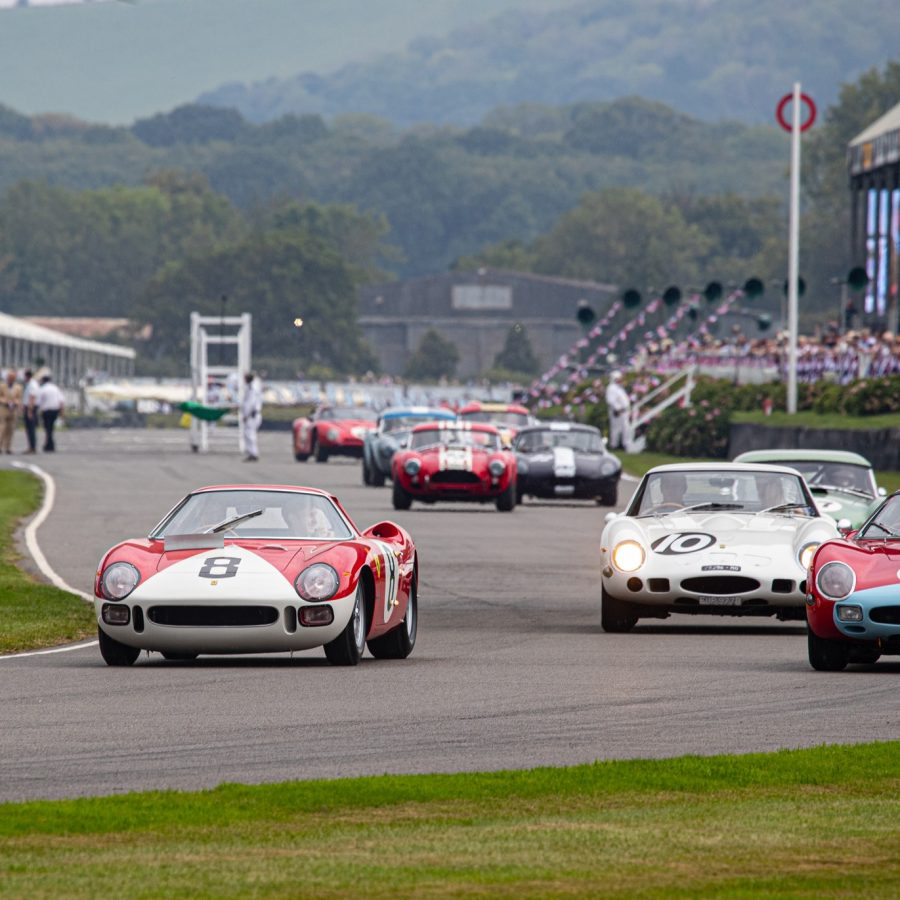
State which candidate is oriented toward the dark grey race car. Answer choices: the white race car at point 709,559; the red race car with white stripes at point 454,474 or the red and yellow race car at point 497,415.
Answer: the red and yellow race car

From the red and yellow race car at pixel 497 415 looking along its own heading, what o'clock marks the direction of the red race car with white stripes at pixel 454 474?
The red race car with white stripes is roughly at 12 o'clock from the red and yellow race car.

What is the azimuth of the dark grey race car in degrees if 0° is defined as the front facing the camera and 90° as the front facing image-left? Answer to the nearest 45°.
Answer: approximately 0°

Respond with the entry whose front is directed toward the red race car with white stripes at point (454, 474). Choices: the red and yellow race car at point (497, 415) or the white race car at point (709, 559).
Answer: the red and yellow race car

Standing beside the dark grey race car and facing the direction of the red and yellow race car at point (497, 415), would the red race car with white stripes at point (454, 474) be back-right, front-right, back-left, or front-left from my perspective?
back-left

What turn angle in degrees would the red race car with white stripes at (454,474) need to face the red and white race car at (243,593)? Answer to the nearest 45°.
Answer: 0° — it already faces it

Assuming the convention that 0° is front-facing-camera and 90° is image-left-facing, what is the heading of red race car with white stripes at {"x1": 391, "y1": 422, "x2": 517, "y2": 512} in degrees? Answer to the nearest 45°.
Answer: approximately 0°

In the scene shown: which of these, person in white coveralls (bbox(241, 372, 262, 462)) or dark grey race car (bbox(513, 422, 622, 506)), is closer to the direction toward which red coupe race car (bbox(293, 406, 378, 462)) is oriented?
the dark grey race car

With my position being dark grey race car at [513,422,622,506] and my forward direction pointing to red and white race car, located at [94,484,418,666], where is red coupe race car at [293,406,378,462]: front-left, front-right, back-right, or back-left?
back-right
